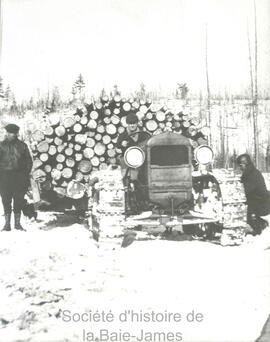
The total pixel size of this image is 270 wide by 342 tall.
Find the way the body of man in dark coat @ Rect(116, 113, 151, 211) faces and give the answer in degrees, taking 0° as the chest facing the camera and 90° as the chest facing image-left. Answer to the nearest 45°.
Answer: approximately 0°

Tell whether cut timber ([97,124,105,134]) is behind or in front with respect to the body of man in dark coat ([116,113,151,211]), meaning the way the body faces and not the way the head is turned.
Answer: behind

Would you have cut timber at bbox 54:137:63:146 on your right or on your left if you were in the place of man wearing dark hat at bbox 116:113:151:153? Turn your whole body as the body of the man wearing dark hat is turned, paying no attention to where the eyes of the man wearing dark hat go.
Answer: on your right

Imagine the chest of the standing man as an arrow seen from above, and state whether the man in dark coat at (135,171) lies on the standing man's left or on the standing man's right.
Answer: on the standing man's left

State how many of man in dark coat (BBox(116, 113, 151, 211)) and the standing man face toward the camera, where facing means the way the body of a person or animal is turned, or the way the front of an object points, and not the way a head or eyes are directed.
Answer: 2

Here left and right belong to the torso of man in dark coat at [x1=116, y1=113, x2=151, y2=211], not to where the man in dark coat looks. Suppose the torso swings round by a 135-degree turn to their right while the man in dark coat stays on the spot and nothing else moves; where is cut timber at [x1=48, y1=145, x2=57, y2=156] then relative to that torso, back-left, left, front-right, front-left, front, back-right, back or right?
front

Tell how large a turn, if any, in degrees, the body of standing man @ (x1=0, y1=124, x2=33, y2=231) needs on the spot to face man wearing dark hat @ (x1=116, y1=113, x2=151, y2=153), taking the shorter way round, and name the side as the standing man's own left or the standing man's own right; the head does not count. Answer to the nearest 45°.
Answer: approximately 90° to the standing man's own left

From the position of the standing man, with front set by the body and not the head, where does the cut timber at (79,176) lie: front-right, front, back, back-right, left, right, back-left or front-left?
back-left

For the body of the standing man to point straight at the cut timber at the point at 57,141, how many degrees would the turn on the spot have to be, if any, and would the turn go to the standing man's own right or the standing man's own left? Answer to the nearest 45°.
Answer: approximately 135° to the standing man's own left
